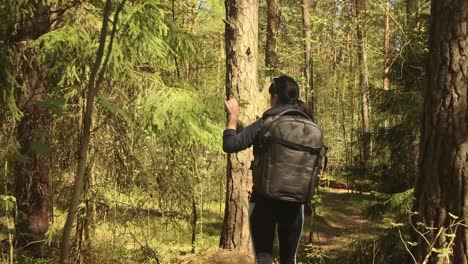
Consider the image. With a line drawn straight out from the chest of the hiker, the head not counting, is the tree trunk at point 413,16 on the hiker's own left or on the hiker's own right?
on the hiker's own right

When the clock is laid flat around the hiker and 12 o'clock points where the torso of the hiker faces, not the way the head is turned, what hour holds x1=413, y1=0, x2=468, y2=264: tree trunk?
The tree trunk is roughly at 4 o'clock from the hiker.

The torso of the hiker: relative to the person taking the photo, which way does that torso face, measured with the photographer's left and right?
facing away from the viewer and to the left of the viewer

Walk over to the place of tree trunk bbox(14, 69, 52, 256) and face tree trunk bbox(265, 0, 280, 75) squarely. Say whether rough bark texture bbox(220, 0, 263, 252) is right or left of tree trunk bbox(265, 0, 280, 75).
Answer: right

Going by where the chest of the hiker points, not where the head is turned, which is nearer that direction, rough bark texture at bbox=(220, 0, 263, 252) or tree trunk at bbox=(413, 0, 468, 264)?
the rough bark texture
